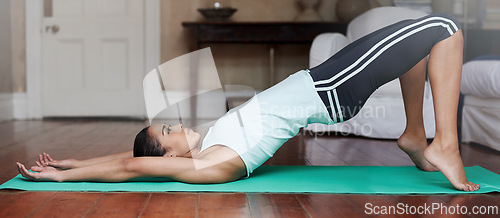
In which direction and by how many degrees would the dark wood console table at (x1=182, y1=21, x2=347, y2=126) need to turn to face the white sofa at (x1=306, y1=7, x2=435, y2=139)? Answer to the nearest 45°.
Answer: approximately 45° to its left

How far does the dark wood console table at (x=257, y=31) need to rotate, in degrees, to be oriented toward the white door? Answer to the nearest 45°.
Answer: approximately 90° to its right

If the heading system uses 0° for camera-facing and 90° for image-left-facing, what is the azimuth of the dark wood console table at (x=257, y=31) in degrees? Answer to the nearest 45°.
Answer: approximately 0°

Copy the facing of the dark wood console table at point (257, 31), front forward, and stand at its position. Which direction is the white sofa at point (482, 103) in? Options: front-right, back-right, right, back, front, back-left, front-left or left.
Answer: front-left

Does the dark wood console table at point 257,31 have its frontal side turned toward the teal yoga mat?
yes
